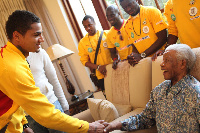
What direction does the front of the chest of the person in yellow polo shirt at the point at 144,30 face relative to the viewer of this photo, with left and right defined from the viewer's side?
facing the viewer and to the left of the viewer

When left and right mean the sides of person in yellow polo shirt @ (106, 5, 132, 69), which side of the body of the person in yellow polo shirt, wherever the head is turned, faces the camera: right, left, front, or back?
front

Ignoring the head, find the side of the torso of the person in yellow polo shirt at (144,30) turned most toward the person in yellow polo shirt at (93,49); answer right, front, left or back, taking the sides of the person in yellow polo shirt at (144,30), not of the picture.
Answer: right

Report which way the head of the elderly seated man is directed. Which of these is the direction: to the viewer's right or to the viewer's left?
to the viewer's left

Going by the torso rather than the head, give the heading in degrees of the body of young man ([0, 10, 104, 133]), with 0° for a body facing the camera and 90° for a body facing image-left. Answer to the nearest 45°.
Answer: approximately 270°

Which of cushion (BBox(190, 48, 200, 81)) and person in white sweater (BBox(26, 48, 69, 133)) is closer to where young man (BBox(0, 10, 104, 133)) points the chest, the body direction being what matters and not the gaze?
the cushion

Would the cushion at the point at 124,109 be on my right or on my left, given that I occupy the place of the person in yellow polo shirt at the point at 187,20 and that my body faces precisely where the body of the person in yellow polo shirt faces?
on my right

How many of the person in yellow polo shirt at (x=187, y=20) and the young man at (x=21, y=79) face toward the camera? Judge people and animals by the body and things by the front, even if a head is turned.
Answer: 1

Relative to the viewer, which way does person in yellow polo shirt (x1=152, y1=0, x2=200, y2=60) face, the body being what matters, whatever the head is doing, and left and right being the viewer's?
facing the viewer

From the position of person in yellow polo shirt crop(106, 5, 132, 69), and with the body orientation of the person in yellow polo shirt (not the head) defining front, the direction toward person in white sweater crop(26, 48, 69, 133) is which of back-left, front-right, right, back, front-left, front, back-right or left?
front-right

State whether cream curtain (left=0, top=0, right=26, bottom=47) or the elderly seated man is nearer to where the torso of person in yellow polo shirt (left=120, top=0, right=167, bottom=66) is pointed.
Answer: the elderly seated man
